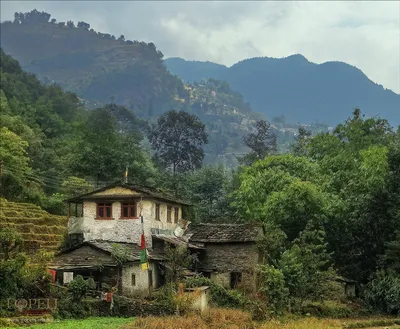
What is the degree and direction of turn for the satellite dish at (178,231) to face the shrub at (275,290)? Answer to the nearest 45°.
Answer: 0° — it already faces it

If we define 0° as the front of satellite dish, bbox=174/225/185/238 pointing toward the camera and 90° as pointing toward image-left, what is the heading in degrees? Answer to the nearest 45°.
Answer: approximately 315°

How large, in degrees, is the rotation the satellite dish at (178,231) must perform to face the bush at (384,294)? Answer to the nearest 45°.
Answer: approximately 45° to its left

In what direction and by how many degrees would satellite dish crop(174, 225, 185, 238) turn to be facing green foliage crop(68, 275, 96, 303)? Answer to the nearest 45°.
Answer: approximately 45° to its right

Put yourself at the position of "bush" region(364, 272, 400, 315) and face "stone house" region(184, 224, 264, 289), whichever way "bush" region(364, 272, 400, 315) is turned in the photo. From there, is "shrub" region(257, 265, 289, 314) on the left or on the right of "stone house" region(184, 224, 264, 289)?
left

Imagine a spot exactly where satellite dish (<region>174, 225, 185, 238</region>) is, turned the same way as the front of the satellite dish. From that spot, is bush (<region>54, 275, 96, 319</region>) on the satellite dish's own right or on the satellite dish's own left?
on the satellite dish's own right

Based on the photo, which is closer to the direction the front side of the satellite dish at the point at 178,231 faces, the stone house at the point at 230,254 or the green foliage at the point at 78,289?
the stone house
